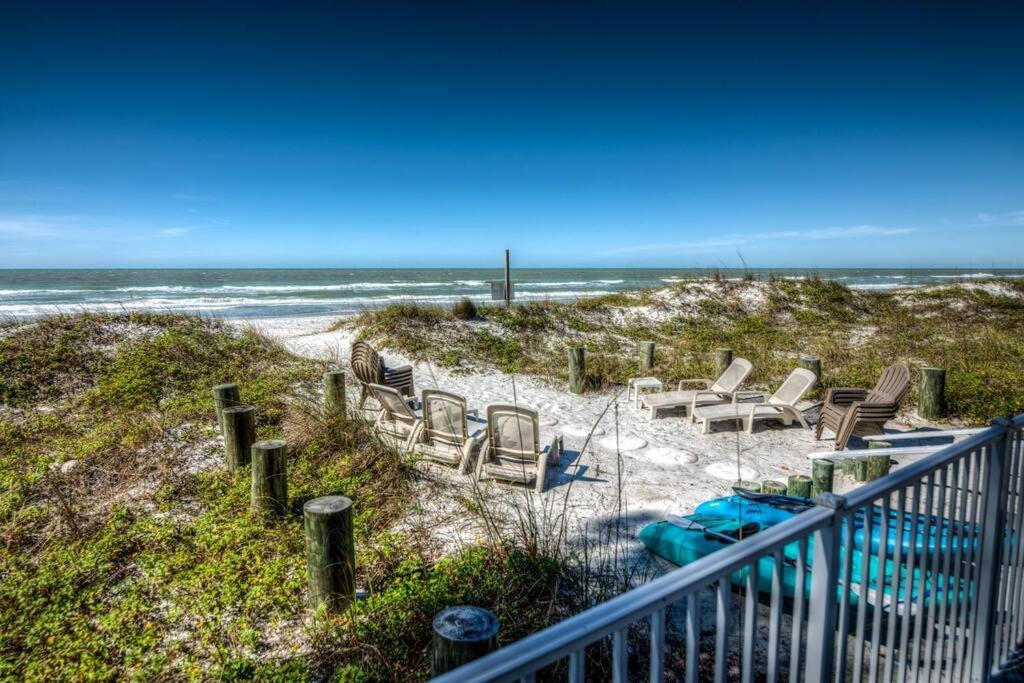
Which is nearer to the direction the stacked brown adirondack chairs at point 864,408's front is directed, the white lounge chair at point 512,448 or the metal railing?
the white lounge chair

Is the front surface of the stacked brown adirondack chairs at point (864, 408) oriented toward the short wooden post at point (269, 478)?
yes

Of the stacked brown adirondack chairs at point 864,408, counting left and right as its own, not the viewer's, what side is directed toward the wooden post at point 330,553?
front

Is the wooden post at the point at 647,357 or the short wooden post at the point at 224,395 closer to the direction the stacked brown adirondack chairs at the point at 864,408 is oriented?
the short wooden post

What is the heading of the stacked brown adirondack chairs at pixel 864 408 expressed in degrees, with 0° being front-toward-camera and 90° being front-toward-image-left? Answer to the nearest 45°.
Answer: approximately 45°

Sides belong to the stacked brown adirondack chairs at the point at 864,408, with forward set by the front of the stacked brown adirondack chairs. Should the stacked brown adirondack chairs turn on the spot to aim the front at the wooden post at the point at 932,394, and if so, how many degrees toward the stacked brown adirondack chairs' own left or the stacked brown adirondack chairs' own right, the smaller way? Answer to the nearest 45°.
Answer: approximately 180°

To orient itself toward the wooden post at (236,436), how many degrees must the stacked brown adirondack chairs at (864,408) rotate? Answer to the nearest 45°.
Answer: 0° — it already faces it

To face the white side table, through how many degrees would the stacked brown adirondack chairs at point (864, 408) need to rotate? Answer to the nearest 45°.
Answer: approximately 45° to its right

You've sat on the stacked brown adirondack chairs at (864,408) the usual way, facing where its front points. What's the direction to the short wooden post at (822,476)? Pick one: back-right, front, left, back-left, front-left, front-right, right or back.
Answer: front-left

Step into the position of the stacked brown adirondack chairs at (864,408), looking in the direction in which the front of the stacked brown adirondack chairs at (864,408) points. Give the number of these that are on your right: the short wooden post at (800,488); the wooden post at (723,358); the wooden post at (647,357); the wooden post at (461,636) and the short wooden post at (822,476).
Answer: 2
